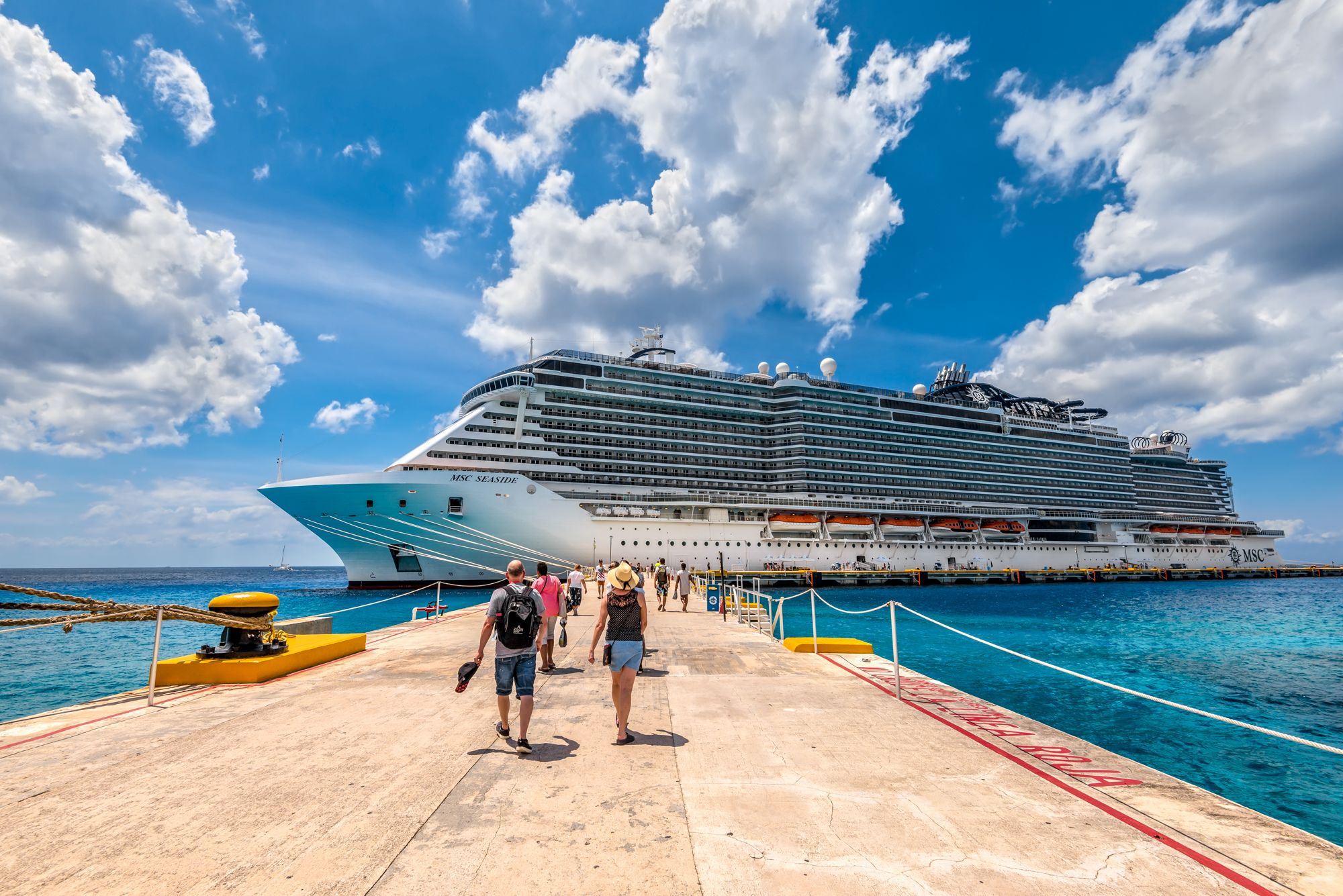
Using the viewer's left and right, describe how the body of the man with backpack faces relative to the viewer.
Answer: facing away from the viewer

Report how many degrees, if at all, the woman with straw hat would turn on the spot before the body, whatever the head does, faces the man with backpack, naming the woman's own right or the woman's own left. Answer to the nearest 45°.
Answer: approximately 90° to the woman's own left

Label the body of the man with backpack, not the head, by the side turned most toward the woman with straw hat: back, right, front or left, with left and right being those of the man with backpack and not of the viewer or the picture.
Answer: right

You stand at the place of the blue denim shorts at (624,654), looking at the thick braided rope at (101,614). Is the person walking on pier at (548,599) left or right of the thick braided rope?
right

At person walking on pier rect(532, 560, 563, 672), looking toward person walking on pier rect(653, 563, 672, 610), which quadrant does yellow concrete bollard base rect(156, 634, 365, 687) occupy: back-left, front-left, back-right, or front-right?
back-left

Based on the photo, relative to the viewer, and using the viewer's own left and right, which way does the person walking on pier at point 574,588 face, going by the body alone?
facing away from the viewer

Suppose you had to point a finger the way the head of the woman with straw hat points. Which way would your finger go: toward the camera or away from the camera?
away from the camera

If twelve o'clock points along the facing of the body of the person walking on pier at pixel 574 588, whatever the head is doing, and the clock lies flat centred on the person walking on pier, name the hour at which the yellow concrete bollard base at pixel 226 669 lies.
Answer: The yellow concrete bollard base is roughly at 7 o'clock from the person walking on pier.

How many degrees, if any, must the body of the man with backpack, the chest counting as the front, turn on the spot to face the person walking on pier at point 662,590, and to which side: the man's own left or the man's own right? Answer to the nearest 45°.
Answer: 0° — they already face them

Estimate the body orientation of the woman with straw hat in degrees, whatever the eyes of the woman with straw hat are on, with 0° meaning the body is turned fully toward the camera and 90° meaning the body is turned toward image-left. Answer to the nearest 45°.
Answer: approximately 180°
